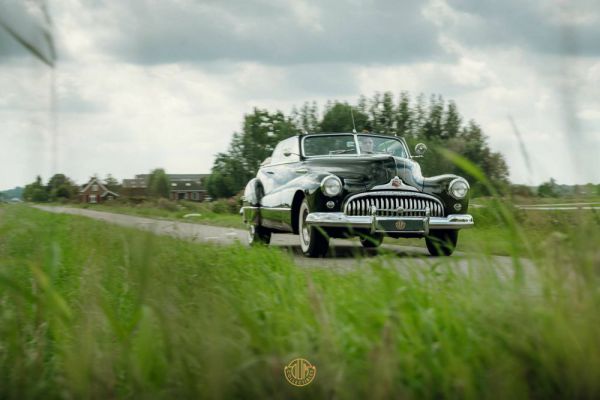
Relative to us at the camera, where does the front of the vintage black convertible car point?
facing the viewer and to the right of the viewer

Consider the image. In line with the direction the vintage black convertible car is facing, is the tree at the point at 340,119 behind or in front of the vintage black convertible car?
behind
